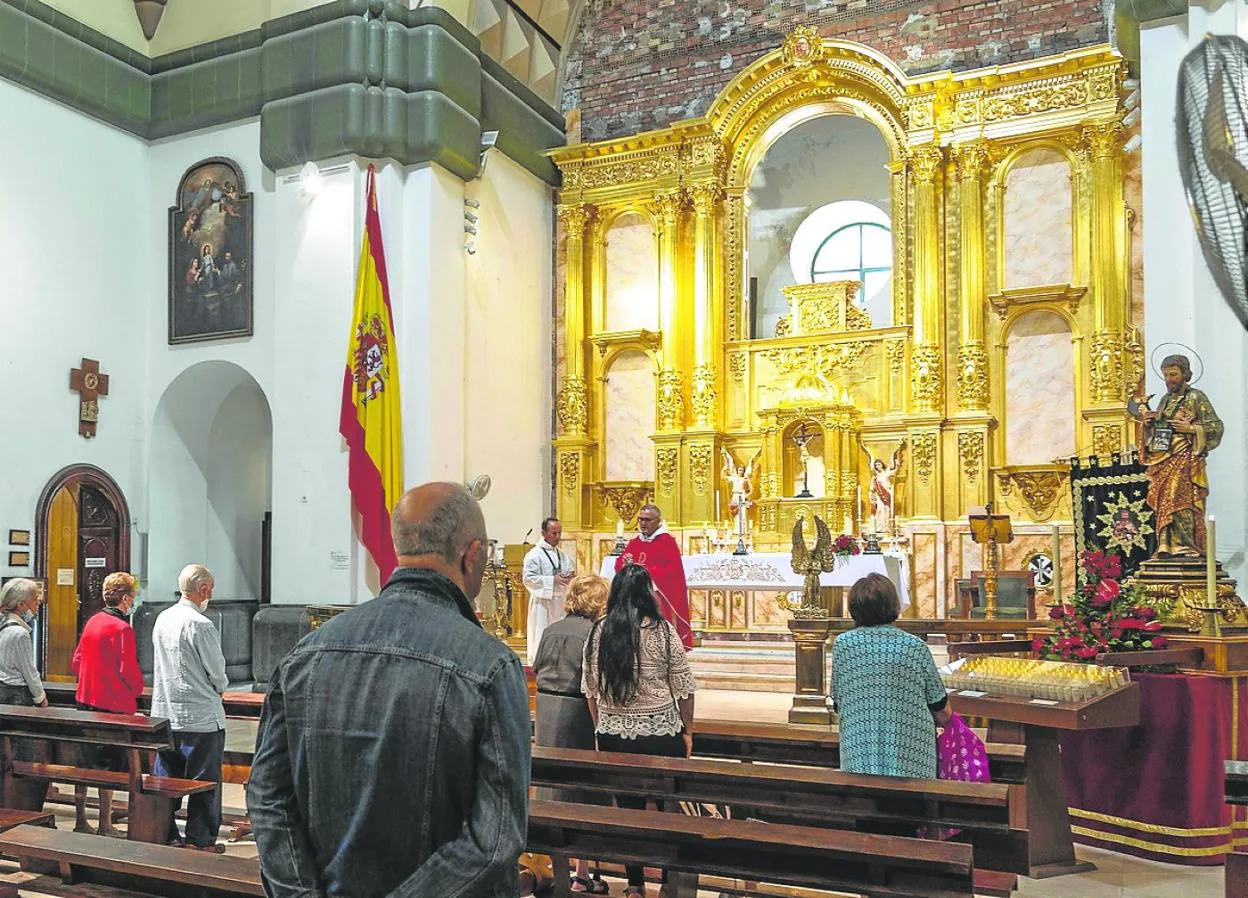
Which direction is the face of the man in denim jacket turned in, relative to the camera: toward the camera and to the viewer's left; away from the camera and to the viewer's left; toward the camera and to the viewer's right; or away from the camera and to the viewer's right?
away from the camera and to the viewer's right

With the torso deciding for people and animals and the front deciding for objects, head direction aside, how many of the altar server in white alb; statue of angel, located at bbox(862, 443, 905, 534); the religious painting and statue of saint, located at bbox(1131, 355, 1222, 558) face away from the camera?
0

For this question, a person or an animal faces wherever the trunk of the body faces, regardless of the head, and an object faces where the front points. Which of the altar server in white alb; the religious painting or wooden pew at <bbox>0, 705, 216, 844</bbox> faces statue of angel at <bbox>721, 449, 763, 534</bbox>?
the wooden pew

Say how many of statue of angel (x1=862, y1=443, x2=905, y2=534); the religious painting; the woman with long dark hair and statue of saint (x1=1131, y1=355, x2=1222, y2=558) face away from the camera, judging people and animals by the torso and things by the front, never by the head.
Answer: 1

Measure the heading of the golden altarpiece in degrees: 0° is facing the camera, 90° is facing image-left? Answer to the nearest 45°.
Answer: approximately 45°

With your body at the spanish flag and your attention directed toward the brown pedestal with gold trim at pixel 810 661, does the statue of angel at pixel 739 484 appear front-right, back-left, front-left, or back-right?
front-left

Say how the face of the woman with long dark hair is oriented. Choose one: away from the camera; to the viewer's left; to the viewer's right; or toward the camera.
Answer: away from the camera

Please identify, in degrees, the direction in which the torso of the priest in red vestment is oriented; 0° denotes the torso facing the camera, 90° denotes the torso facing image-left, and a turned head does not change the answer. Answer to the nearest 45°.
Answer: approximately 45°

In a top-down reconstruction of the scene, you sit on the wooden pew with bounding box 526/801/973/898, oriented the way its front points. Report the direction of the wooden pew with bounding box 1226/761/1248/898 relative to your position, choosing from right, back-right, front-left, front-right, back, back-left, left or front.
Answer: front-right

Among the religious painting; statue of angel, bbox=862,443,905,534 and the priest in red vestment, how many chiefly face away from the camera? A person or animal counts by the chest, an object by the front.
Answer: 0

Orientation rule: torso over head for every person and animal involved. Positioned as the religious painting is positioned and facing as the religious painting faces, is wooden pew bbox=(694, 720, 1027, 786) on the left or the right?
on its left

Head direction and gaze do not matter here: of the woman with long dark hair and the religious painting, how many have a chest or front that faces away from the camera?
1

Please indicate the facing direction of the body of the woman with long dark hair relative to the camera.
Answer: away from the camera

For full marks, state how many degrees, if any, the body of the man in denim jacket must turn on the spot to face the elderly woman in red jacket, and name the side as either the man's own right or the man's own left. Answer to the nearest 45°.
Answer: approximately 45° to the man's own left

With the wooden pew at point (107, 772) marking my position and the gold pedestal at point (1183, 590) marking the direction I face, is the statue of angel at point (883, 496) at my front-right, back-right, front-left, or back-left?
front-left

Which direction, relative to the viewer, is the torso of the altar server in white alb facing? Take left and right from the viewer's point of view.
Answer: facing the viewer and to the right of the viewer

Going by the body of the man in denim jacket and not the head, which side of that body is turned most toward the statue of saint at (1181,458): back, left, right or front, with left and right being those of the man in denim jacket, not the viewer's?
front

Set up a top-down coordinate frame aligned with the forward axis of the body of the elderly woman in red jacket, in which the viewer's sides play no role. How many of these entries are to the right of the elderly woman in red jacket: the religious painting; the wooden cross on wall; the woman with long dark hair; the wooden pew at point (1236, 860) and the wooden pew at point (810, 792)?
3
